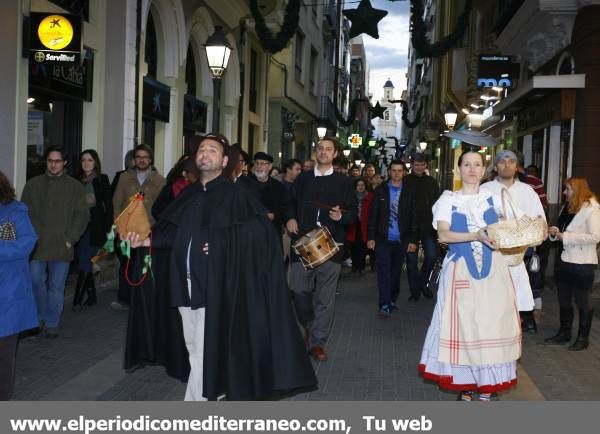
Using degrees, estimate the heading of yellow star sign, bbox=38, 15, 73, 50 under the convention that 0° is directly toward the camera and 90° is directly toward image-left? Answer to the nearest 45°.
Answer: approximately 0°

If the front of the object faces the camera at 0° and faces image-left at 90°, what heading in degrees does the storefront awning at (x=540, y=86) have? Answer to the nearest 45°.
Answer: approximately 90°

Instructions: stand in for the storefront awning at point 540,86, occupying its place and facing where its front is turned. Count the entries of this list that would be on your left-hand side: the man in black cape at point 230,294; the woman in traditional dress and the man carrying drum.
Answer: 3

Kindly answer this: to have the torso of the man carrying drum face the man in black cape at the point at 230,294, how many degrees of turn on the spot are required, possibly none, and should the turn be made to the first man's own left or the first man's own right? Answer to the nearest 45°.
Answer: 0° — they already face them

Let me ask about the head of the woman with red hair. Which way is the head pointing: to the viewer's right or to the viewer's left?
to the viewer's left

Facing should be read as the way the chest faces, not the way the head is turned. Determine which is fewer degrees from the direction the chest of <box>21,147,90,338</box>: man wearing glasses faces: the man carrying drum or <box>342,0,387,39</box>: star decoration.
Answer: the man carrying drum

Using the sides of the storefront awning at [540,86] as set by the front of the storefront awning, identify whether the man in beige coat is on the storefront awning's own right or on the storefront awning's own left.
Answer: on the storefront awning's own left

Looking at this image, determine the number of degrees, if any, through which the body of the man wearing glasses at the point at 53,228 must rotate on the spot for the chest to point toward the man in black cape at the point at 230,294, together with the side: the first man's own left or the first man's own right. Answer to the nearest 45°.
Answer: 0° — they already face them
